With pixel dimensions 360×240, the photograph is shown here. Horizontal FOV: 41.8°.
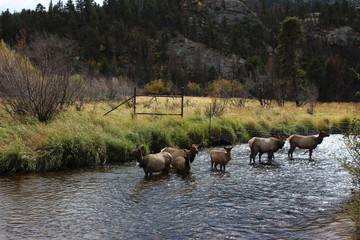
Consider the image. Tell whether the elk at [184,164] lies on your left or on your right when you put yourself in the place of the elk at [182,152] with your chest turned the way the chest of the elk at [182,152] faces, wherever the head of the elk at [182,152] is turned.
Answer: on your right

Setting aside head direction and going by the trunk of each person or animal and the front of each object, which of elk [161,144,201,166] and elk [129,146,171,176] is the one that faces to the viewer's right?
elk [161,144,201,166]

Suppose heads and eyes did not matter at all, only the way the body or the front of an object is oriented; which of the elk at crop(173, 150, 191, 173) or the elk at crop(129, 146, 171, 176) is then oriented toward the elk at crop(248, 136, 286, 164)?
the elk at crop(173, 150, 191, 173)

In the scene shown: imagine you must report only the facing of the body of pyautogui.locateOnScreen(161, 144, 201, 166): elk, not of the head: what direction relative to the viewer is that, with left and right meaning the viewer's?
facing to the right of the viewer

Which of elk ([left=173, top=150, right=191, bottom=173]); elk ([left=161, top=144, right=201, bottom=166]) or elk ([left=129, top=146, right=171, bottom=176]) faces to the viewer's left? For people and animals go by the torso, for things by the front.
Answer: elk ([left=129, top=146, right=171, bottom=176])

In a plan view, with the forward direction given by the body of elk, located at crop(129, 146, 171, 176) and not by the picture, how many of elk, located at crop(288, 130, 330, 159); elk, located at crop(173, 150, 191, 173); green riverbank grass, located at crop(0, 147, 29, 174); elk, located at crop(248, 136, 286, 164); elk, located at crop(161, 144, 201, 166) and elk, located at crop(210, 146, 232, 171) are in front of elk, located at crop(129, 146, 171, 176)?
1

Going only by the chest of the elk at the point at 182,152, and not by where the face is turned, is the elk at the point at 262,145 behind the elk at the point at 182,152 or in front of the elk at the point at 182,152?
in front

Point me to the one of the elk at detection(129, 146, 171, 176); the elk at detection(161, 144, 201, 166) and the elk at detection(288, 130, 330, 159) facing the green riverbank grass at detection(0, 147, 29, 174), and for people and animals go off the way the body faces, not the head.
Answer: the elk at detection(129, 146, 171, 176)

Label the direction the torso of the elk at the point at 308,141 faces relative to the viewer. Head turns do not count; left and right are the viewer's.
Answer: facing to the right of the viewer

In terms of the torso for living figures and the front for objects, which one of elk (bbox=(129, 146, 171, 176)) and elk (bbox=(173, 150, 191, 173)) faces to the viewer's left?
elk (bbox=(129, 146, 171, 176))

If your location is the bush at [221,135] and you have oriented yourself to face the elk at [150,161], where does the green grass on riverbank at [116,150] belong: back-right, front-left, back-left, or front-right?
front-right

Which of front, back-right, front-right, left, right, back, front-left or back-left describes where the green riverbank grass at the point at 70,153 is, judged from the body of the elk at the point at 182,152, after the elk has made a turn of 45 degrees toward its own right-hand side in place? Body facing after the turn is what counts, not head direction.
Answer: back-right

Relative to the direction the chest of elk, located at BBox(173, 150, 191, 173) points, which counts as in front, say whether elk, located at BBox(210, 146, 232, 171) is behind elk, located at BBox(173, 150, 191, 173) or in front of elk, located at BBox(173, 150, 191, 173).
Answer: in front

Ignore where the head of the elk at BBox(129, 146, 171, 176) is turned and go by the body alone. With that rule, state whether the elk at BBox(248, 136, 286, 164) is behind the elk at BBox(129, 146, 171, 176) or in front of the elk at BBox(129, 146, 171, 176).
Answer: behind

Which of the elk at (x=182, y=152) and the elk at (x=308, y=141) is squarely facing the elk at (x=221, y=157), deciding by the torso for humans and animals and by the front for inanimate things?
the elk at (x=182, y=152)

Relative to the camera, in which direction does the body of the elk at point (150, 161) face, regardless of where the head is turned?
to the viewer's left
